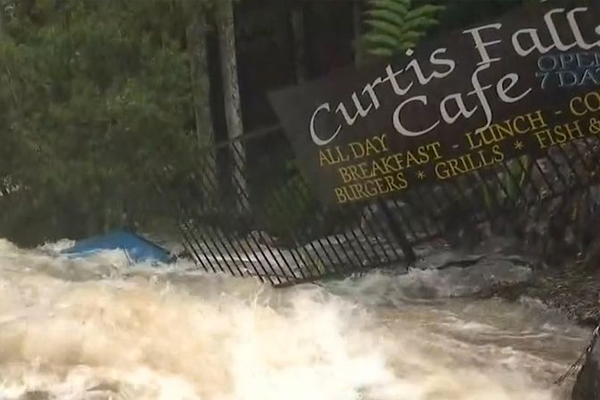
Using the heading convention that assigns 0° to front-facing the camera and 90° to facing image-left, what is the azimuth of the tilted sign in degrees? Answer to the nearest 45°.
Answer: approximately 0°

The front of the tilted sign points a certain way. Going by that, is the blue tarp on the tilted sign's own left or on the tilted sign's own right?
on the tilted sign's own right

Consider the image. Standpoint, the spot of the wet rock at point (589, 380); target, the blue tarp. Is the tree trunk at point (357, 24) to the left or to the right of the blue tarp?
right

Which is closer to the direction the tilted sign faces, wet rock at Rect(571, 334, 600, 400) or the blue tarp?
the wet rock

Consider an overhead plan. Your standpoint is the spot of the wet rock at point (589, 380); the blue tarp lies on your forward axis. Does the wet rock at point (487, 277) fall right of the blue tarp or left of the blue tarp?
right

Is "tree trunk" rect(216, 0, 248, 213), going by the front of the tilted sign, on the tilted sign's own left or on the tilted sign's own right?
on the tilted sign's own right

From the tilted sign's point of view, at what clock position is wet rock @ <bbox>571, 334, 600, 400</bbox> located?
The wet rock is roughly at 12 o'clock from the tilted sign.
